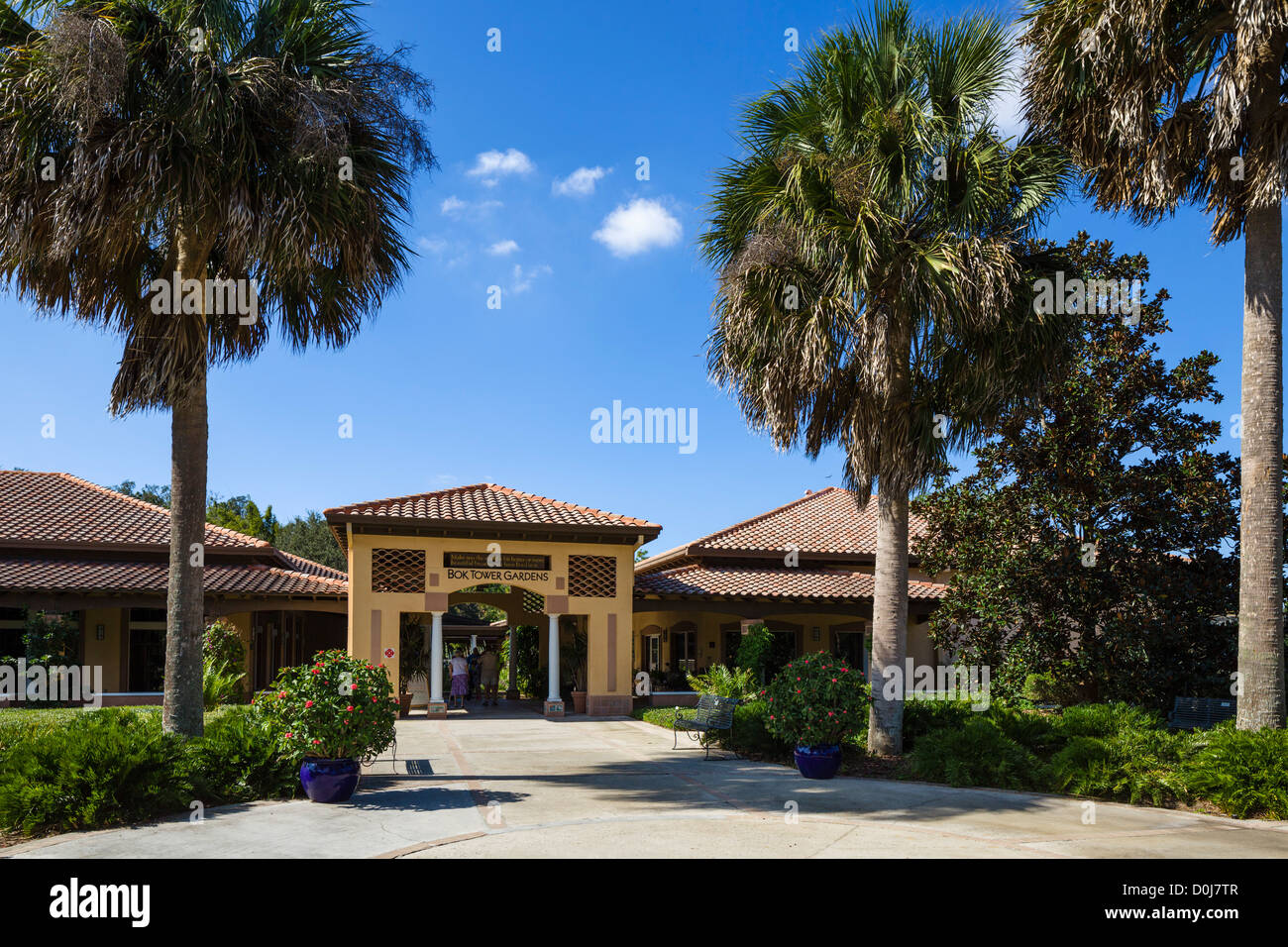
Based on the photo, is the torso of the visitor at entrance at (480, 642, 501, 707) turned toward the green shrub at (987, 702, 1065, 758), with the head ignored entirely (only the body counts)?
no

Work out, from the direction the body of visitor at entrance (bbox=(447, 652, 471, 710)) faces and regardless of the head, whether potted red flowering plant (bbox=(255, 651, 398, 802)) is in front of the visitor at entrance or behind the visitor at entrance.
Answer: behind

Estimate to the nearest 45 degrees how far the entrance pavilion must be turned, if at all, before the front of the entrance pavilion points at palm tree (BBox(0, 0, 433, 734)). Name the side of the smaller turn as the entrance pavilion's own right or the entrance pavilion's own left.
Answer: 0° — it already faces it

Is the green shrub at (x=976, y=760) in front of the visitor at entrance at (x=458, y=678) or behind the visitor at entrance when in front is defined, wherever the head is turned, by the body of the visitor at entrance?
behind

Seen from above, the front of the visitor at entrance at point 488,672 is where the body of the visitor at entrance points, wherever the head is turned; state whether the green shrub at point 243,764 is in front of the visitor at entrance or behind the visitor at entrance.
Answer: behind

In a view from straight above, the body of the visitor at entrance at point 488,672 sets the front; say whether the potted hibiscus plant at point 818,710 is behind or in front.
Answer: behind

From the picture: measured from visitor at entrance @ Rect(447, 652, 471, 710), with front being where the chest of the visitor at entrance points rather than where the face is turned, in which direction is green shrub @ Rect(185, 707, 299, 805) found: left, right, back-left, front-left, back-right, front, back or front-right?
back

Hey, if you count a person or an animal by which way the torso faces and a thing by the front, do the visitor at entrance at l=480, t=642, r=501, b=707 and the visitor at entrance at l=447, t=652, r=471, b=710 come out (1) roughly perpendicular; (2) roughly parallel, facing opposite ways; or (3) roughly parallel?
roughly parallel

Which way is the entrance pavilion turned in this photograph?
toward the camera

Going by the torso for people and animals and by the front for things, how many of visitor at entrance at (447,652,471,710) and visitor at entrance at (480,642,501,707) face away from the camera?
2

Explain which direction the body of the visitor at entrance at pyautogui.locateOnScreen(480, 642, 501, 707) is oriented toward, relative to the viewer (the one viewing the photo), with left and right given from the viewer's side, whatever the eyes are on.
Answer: facing away from the viewer

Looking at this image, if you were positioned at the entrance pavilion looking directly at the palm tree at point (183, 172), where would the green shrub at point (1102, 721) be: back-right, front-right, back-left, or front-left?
front-left

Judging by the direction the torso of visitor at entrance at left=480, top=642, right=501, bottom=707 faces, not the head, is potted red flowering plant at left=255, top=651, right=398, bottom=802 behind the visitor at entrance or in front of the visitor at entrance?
behind

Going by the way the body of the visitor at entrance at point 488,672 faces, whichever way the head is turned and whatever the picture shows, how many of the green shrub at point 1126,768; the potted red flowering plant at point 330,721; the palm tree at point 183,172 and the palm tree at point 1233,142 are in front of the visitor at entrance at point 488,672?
0
